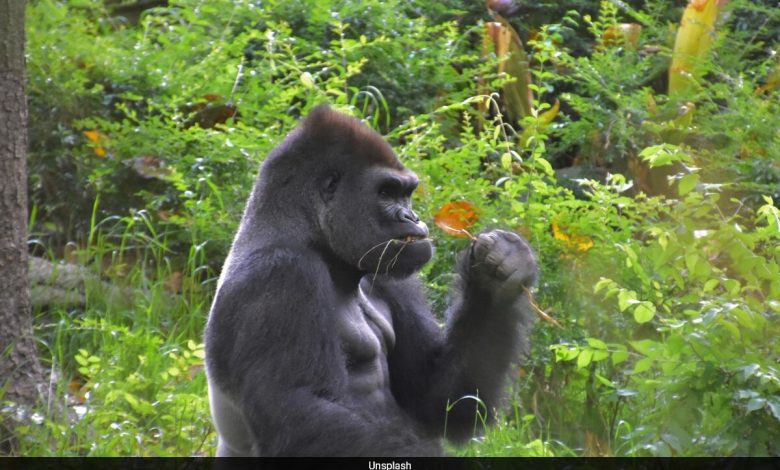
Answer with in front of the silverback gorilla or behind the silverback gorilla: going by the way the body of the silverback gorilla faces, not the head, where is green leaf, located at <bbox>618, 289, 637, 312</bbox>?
in front

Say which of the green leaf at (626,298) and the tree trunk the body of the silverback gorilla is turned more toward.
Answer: the green leaf

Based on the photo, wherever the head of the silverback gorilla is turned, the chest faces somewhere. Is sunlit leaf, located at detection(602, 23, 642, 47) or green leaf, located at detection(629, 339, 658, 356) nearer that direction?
the green leaf

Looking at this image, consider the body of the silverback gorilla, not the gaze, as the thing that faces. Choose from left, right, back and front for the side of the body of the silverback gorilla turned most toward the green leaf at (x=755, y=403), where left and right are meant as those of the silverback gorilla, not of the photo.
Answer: front

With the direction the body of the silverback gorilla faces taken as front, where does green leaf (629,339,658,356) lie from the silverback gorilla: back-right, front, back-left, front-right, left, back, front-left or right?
front

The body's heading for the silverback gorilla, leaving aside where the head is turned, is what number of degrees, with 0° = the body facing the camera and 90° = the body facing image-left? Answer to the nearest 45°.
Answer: approximately 270°

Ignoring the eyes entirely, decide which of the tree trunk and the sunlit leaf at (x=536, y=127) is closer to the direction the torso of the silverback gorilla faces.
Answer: the sunlit leaf

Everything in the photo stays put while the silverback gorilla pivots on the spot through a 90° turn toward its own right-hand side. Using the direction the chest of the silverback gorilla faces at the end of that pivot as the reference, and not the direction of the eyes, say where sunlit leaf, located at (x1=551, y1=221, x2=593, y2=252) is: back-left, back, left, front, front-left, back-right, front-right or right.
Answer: back-left

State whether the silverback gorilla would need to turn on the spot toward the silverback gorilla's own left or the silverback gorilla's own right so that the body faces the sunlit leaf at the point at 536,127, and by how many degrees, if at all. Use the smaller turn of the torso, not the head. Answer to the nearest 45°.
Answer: approximately 45° to the silverback gorilla's own left

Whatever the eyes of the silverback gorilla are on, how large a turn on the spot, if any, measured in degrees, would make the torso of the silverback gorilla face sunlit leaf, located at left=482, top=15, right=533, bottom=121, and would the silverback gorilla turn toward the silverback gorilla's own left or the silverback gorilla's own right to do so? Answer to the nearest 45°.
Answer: approximately 90° to the silverback gorilla's own left
